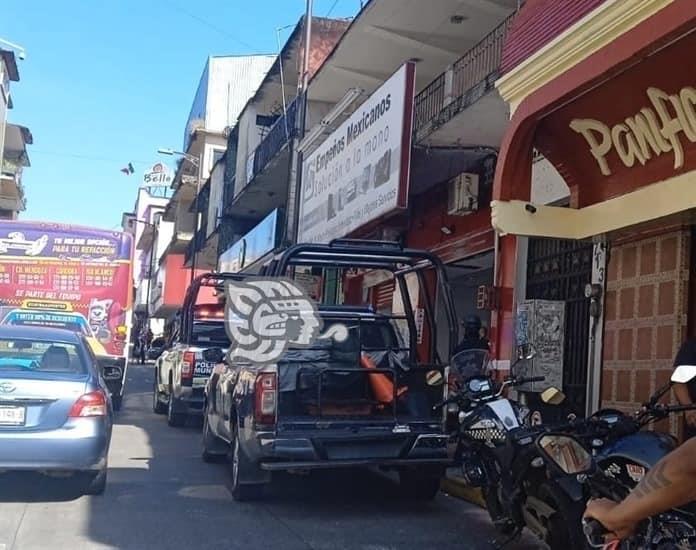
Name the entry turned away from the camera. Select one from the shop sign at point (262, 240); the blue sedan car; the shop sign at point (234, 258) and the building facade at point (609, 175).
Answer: the blue sedan car

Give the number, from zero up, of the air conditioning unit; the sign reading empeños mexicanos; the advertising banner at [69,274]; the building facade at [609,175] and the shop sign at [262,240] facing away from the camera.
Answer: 0

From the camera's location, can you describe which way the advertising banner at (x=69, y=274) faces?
facing the viewer

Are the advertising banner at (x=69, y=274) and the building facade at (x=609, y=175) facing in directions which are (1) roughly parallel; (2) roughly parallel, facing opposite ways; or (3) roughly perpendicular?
roughly perpendicular

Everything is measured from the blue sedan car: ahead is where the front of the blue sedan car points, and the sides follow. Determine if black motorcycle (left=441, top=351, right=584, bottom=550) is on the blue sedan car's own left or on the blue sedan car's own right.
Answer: on the blue sedan car's own right

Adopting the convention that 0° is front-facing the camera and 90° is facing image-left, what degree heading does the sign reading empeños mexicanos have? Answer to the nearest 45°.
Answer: approximately 45°

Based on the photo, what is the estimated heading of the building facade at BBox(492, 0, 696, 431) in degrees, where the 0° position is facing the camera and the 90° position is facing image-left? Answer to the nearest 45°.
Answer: approximately 45°

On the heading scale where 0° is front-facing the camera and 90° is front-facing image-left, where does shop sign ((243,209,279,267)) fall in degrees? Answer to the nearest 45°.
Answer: approximately 45°

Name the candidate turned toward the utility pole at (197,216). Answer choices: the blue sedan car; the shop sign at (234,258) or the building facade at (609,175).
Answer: the blue sedan car

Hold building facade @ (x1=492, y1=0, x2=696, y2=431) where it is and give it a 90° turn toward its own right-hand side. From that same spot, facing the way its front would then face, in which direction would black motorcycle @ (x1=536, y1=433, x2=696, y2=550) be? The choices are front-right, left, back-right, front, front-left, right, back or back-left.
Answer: back-left

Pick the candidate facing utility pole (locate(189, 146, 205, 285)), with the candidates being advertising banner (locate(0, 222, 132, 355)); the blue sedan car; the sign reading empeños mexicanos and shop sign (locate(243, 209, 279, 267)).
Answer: the blue sedan car

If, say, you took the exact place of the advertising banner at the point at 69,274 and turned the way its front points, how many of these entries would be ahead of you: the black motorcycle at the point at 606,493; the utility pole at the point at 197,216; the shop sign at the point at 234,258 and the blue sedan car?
2

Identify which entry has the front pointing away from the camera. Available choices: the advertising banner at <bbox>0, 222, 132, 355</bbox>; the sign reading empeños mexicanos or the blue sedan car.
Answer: the blue sedan car

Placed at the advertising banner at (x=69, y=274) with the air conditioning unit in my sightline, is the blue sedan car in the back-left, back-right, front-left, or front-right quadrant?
front-right

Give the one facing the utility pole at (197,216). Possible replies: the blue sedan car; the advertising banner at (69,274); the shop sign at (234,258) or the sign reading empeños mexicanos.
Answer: the blue sedan car

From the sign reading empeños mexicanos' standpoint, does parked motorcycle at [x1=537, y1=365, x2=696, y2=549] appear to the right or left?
on its left

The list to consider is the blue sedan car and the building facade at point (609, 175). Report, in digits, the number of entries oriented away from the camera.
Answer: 1

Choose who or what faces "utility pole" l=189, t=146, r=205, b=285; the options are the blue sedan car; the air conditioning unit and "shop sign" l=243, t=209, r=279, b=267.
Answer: the blue sedan car

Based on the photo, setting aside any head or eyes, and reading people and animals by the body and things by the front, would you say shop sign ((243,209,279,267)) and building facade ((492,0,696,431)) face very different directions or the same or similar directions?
same or similar directions

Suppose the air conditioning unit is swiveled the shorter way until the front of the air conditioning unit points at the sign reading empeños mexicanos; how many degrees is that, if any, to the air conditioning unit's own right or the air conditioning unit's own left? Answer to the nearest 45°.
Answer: approximately 45° to the air conditioning unit's own right

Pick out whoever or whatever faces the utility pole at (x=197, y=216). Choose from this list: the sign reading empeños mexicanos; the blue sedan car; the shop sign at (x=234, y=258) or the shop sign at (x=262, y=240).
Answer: the blue sedan car
